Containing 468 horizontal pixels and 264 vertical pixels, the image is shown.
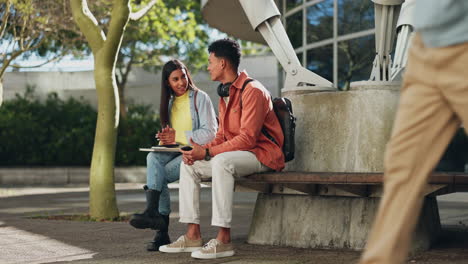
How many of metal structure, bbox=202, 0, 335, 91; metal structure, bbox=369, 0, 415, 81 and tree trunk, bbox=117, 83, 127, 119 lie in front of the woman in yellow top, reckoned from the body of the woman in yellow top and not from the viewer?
0

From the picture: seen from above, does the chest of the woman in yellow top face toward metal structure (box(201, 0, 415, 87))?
no

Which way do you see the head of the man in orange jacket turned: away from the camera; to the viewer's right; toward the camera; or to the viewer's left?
to the viewer's left

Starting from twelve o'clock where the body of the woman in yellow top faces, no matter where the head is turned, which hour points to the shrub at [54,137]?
The shrub is roughly at 4 o'clock from the woman in yellow top.

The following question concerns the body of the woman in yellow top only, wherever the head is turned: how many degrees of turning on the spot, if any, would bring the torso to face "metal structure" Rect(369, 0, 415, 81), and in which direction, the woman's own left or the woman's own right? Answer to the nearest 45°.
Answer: approximately 135° to the woman's own left

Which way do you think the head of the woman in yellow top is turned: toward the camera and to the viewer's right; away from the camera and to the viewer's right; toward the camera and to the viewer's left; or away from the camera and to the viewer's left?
toward the camera and to the viewer's right

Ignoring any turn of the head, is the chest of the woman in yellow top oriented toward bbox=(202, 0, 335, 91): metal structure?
no

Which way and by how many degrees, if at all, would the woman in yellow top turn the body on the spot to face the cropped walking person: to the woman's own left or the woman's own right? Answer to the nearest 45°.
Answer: approximately 45° to the woman's own left

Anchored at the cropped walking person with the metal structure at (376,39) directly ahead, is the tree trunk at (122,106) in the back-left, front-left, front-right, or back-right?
front-left
